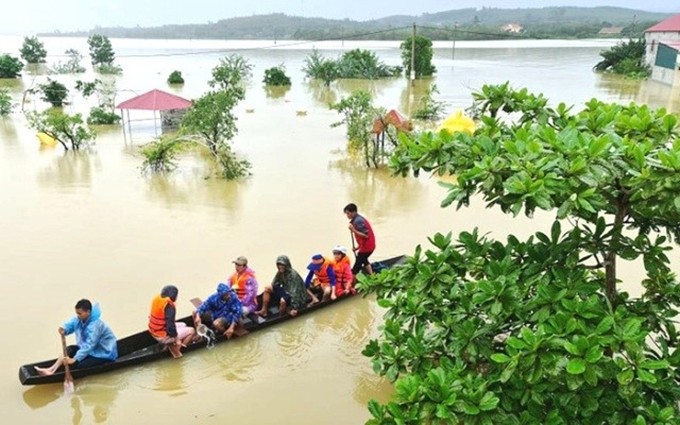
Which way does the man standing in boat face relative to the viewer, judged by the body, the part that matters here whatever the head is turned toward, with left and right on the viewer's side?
facing to the left of the viewer

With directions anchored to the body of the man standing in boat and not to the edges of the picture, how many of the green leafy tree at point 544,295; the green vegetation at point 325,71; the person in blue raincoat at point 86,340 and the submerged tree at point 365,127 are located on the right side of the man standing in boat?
2

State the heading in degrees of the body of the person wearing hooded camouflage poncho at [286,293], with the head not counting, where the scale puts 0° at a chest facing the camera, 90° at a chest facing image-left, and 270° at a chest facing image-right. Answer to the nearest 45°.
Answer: approximately 45°

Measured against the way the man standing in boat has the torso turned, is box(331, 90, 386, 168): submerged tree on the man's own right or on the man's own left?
on the man's own right
